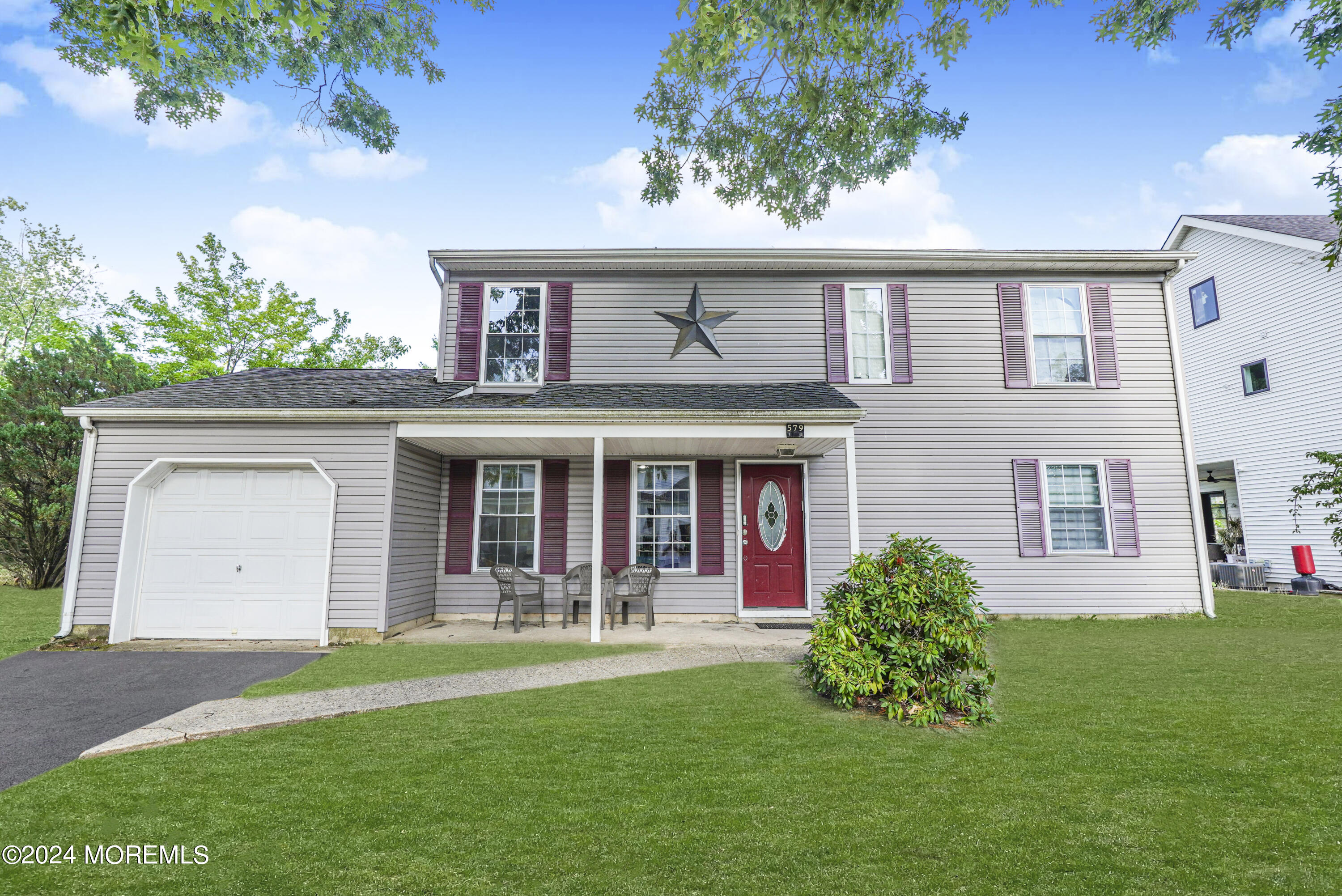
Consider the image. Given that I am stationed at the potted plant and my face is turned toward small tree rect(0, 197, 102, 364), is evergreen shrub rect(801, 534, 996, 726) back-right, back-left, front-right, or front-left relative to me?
front-left

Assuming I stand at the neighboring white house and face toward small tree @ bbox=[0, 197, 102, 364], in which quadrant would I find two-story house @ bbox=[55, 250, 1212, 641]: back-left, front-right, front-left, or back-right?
front-left

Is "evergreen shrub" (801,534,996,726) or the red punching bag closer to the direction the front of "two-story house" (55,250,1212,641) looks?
the evergreen shrub

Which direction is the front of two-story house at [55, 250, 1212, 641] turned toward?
toward the camera

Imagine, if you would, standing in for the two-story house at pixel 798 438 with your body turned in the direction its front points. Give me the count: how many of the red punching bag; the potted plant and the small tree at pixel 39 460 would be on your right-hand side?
1

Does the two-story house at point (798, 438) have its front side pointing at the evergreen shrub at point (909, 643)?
yes

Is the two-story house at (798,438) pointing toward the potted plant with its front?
no

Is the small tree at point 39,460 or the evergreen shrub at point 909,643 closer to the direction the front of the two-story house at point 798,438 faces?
the evergreen shrub

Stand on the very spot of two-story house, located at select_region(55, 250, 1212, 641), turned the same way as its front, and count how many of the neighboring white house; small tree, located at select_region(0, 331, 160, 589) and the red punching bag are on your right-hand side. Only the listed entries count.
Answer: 1

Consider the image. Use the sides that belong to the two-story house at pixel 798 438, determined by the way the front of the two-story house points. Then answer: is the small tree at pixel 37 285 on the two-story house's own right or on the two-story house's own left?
on the two-story house's own right

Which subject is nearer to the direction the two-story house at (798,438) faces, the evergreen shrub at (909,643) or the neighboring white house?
the evergreen shrub

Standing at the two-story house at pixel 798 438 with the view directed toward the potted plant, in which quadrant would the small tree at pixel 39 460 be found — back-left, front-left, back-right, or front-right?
back-left

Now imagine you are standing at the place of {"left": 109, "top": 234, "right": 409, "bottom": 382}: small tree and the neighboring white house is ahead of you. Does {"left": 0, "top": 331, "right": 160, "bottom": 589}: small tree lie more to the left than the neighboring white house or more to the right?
right

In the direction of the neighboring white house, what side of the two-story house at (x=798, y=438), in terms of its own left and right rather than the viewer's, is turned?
left

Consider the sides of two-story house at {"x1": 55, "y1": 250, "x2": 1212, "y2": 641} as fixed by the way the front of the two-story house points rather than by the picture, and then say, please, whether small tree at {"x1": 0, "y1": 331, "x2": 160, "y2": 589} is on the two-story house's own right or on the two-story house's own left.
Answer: on the two-story house's own right

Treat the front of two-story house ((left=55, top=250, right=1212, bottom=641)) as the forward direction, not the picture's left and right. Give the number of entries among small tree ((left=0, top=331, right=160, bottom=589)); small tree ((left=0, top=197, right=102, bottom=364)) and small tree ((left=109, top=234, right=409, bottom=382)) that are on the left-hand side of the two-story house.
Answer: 0
